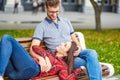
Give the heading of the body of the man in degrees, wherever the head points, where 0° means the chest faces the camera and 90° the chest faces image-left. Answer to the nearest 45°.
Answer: approximately 315°

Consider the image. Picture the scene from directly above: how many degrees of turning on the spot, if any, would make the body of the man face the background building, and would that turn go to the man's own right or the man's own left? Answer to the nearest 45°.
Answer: approximately 135° to the man's own left
